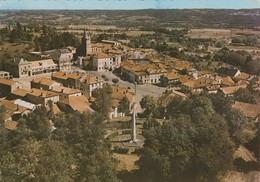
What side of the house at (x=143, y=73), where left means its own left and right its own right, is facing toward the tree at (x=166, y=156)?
front

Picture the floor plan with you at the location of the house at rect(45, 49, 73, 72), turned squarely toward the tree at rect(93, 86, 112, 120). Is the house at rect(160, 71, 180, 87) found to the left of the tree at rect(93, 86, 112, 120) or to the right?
left

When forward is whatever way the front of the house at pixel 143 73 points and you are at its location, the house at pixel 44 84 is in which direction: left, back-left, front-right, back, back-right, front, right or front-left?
front-right

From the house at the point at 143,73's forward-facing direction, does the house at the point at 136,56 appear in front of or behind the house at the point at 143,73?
behind

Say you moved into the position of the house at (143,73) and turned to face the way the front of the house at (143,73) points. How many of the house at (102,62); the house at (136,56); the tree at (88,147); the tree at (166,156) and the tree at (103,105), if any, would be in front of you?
3

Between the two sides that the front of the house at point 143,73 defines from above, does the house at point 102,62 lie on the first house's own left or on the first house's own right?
on the first house's own right

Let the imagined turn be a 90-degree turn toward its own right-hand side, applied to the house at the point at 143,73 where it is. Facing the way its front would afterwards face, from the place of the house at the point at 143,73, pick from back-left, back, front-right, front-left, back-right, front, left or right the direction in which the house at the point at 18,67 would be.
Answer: front

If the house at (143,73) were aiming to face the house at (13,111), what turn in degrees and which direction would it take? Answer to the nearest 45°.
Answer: approximately 45° to its right

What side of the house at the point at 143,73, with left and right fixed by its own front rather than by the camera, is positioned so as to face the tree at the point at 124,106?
front

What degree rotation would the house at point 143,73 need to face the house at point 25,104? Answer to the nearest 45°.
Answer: approximately 45° to its right

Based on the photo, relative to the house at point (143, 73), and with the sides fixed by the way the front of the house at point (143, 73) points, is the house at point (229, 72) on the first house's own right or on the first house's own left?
on the first house's own left
